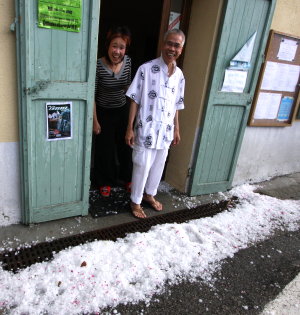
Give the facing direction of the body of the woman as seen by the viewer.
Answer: toward the camera

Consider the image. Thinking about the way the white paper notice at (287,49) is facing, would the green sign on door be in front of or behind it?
in front

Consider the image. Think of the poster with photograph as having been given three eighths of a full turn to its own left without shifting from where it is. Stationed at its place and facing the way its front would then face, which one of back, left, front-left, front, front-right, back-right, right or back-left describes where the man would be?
front-right

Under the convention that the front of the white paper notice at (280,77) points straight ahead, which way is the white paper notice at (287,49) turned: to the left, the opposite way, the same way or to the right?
the same way

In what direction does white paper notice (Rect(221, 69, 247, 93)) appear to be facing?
toward the camera

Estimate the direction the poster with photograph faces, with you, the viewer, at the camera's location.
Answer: facing the viewer

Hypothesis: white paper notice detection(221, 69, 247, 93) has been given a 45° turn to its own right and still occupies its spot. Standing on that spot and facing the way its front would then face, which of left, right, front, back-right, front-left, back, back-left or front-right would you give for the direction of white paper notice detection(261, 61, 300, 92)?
back

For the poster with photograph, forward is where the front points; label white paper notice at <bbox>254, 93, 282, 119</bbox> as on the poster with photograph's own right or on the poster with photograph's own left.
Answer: on the poster with photograph's own left

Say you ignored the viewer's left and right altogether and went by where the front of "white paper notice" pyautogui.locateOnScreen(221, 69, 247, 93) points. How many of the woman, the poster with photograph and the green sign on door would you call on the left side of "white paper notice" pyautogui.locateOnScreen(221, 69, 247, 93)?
0

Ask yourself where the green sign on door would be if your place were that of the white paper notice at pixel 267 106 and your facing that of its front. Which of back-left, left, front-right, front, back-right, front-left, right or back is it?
front-right

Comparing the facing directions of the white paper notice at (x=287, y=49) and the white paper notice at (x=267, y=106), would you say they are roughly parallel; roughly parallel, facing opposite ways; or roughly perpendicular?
roughly parallel

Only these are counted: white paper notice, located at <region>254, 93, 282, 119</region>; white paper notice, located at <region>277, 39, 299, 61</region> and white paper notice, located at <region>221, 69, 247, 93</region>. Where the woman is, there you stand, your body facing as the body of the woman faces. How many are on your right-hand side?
0

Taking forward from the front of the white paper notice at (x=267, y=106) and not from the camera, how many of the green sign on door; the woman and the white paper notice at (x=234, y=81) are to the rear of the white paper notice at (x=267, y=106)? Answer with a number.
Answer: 0

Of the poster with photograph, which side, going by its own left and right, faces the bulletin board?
left

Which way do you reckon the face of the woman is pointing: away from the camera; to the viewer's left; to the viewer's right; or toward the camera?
toward the camera

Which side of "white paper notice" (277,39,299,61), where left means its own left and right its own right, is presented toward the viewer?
front
